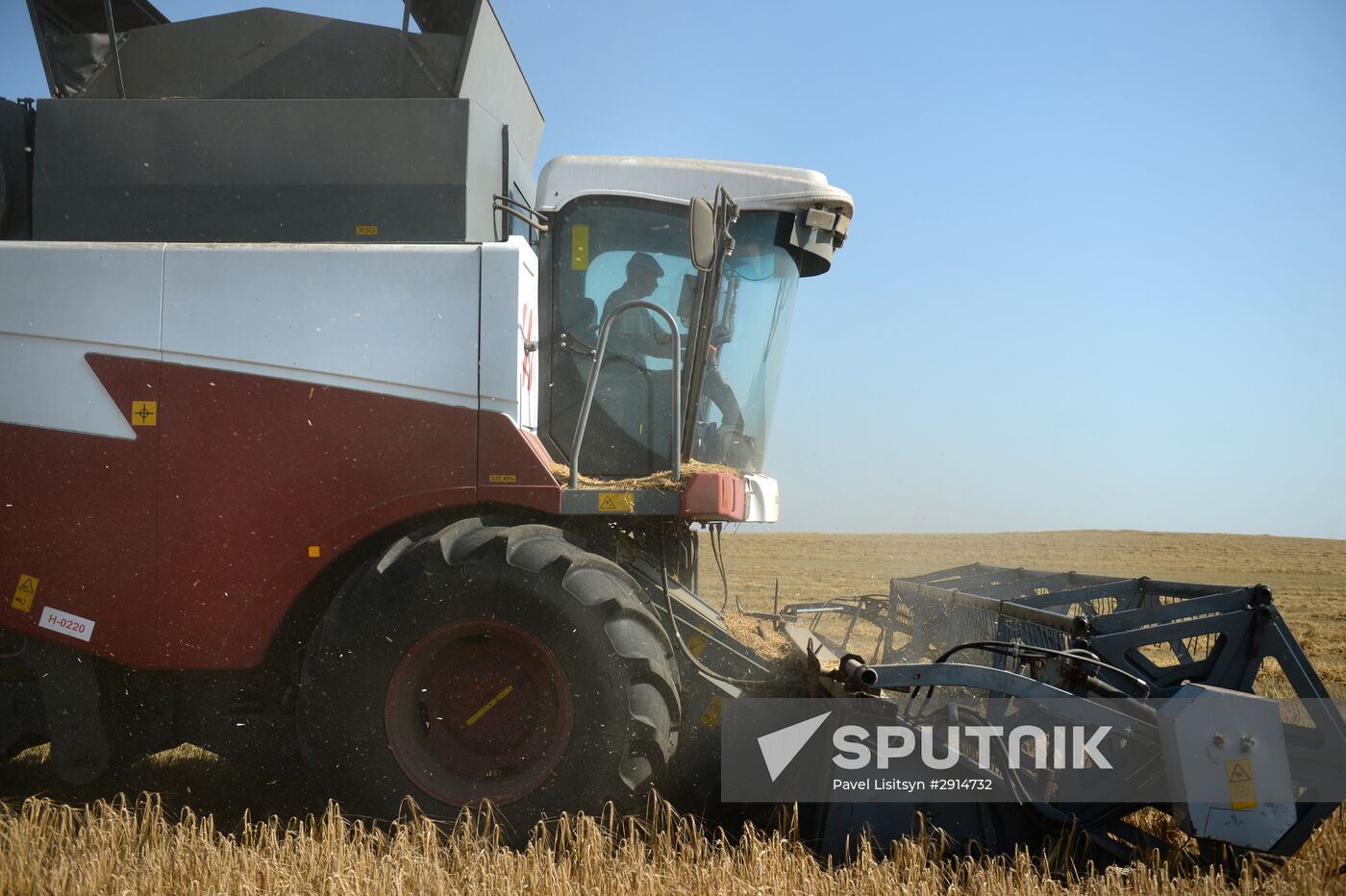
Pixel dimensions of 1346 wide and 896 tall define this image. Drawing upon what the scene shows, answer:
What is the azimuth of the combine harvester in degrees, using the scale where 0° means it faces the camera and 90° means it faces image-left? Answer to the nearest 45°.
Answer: approximately 270°

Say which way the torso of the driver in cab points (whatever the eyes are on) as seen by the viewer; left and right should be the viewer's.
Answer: facing to the right of the viewer

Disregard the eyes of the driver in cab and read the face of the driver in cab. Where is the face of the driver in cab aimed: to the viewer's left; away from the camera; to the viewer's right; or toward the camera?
to the viewer's right
